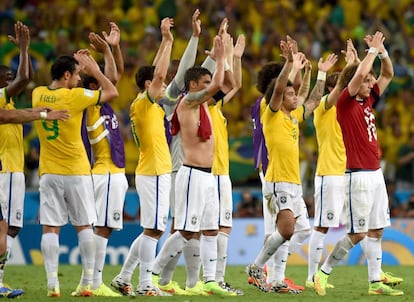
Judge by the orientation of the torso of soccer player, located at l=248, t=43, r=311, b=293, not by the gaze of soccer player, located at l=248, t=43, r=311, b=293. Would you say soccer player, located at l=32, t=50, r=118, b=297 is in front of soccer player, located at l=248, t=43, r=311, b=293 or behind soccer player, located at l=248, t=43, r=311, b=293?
behind

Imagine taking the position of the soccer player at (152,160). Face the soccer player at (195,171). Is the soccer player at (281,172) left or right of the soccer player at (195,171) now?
left
